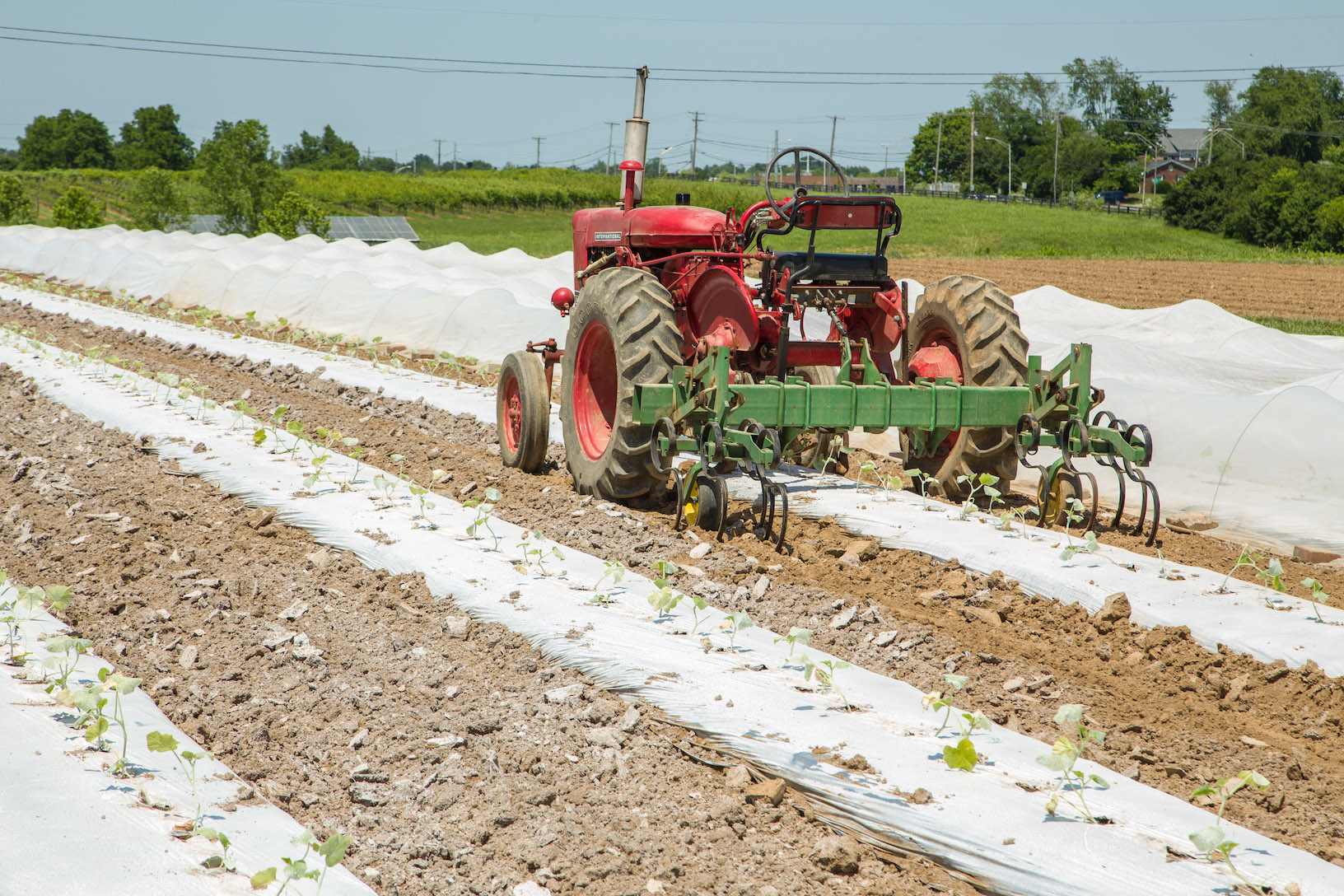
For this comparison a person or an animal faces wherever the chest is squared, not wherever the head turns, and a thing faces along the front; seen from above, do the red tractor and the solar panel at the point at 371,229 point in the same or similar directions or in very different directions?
very different directions

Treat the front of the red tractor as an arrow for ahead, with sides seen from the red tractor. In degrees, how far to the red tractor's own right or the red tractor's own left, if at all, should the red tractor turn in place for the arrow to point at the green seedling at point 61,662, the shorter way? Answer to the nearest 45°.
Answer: approximately 90° to the red tractor's own left

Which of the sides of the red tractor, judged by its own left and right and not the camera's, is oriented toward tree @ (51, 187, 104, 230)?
front

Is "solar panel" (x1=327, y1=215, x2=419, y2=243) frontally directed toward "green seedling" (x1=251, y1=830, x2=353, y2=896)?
yes

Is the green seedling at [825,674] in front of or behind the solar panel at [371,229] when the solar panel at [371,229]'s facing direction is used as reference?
in front

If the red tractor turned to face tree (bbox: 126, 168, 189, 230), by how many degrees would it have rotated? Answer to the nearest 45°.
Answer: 0° — it already faces it

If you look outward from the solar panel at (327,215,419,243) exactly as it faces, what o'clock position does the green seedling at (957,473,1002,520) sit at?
The green seedling is roughly at 12 o'clock from the solar panel.

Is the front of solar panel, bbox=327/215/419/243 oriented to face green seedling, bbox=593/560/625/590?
yes

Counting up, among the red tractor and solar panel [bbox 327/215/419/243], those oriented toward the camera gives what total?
1

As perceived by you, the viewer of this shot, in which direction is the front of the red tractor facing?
facing away from the viewer and to the left of the viewer

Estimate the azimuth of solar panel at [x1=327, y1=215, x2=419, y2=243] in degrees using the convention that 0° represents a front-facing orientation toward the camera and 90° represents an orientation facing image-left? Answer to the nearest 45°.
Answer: approximately 0°

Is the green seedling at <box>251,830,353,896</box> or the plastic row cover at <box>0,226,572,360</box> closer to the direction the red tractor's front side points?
the plastic row cover

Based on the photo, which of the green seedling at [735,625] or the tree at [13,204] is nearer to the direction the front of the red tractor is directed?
the tree

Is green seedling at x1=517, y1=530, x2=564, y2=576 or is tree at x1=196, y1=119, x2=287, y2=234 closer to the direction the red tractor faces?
the tree

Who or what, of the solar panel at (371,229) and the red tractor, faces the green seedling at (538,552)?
the solar panel

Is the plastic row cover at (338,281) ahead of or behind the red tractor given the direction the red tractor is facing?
ahead
